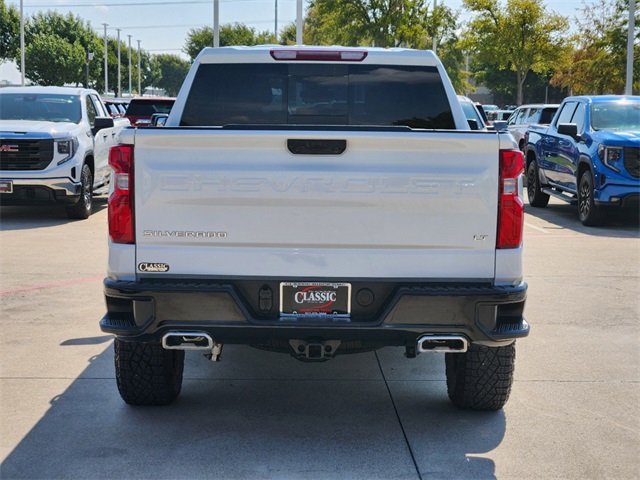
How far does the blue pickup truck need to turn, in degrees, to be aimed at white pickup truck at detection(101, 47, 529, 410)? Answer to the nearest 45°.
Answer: approximately 45° to its right

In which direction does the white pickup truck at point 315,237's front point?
away from the camera

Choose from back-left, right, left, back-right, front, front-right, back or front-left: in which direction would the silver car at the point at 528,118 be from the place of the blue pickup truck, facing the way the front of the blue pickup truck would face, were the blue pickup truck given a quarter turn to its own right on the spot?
back-right

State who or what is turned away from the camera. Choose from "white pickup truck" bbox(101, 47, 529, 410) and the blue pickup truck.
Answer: the white pickup truck

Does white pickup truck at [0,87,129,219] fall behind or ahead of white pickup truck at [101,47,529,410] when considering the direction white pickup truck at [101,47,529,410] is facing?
ahead

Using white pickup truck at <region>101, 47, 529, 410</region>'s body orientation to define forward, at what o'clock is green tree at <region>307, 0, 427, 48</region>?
The green tree is roughly at 12 o'clock from the white pickup truck.

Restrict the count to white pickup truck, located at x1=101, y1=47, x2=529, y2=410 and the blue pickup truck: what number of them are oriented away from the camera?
1

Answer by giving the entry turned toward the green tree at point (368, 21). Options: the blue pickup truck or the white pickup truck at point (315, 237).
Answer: the white pickup truck
